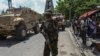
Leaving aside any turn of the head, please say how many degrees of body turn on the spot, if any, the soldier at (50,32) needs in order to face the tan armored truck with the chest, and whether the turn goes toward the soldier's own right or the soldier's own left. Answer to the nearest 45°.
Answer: approximately 135° to the soldier's own right

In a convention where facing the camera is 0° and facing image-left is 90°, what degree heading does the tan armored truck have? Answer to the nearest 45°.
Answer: approximately 45°

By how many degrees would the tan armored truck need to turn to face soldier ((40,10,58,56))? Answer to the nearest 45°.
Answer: approximately 45° to its left

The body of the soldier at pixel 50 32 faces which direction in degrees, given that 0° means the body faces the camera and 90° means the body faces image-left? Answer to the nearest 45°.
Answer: approximately 45°
